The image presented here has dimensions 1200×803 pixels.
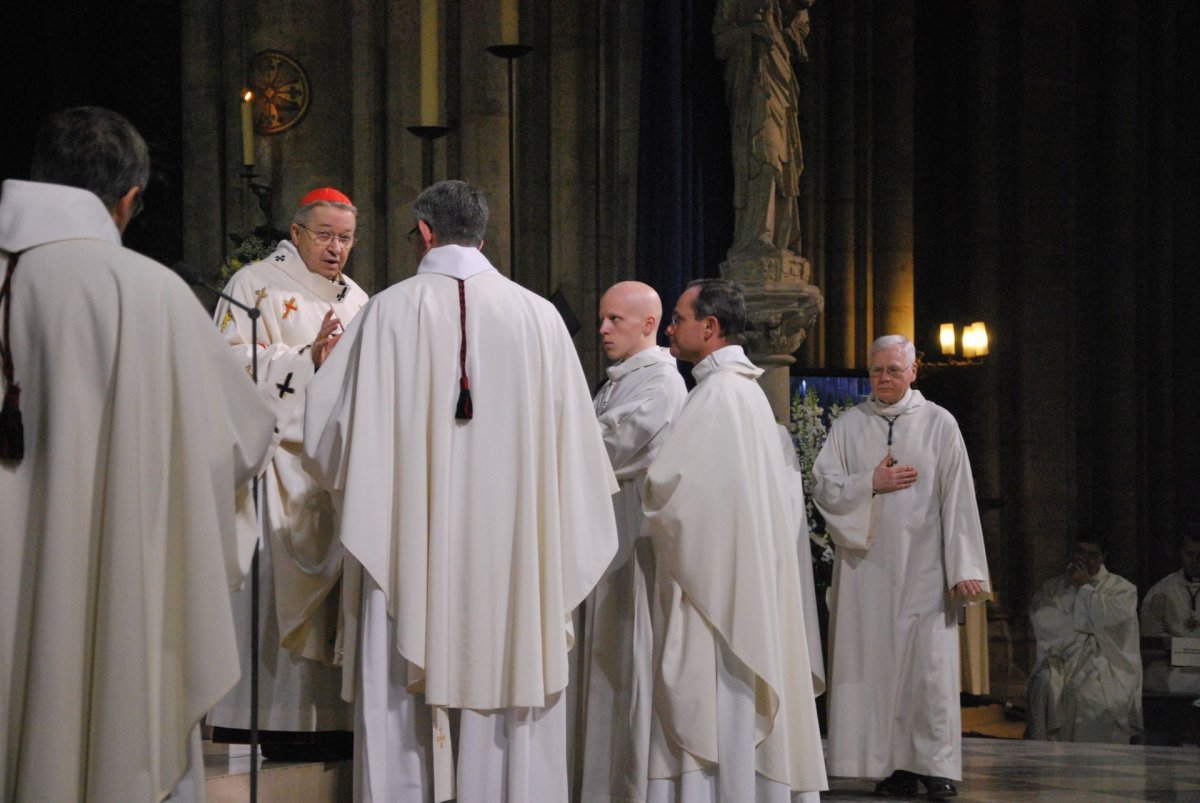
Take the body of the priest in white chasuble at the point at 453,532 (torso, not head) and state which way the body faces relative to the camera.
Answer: away from the camera

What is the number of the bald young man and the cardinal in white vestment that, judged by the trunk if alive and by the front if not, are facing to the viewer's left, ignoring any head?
1

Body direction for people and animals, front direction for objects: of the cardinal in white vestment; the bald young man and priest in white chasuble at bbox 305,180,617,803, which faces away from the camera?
the priest in white chasuble

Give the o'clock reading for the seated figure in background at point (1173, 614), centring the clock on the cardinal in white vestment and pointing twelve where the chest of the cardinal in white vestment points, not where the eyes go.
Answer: The seated figure in background is roughly at 9 o'clock from the cardinal in white vestment.

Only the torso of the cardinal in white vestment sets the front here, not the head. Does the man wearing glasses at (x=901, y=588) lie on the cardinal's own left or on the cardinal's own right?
on the cardinal's own left

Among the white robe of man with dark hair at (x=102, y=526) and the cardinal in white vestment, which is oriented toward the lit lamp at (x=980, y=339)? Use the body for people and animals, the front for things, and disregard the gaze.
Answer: the white robe of man with dark hair

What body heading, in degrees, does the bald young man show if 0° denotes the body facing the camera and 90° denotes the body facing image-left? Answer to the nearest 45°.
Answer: approximately 90°

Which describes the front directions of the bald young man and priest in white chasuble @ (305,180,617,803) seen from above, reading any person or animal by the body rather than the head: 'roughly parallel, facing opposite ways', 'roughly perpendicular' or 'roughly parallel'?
roughly perpendicular

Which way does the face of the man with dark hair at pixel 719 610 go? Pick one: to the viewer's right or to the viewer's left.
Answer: to the viewer's left

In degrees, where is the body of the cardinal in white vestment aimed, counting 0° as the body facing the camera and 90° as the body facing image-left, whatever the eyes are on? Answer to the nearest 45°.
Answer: approximately 315°

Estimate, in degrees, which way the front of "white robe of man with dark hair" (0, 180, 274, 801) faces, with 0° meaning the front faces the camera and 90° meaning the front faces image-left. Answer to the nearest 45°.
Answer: approximately 225°

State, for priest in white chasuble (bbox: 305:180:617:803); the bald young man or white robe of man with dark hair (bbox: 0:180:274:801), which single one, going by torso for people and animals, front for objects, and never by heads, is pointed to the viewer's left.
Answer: the bald young man

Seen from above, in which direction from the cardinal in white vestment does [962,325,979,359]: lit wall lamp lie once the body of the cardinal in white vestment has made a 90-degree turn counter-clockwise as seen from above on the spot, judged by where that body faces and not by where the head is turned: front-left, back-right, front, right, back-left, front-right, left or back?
front

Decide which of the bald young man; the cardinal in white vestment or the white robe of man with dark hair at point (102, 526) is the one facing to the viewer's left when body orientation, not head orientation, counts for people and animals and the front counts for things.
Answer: the bald young man
